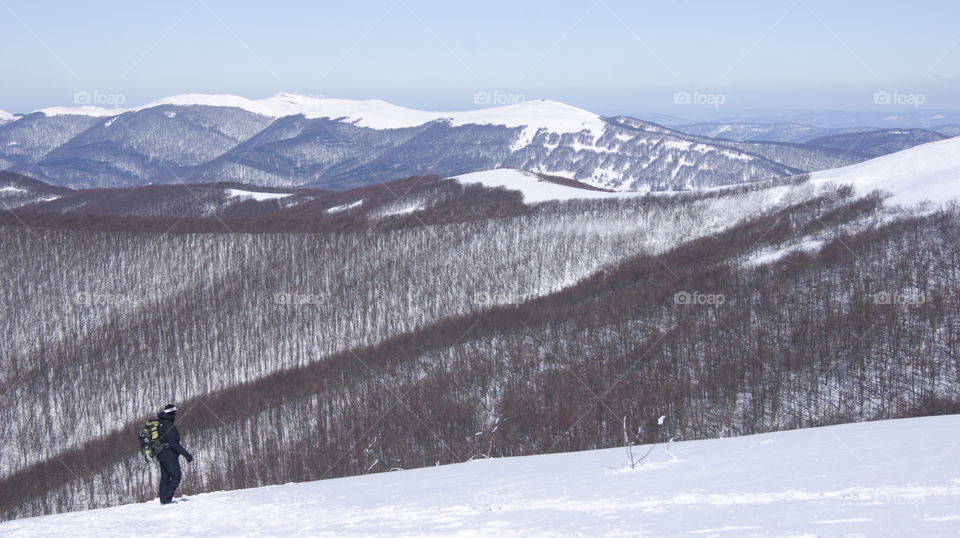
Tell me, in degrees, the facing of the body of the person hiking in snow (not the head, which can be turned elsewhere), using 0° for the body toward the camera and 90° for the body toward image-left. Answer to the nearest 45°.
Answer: approximately 270°
